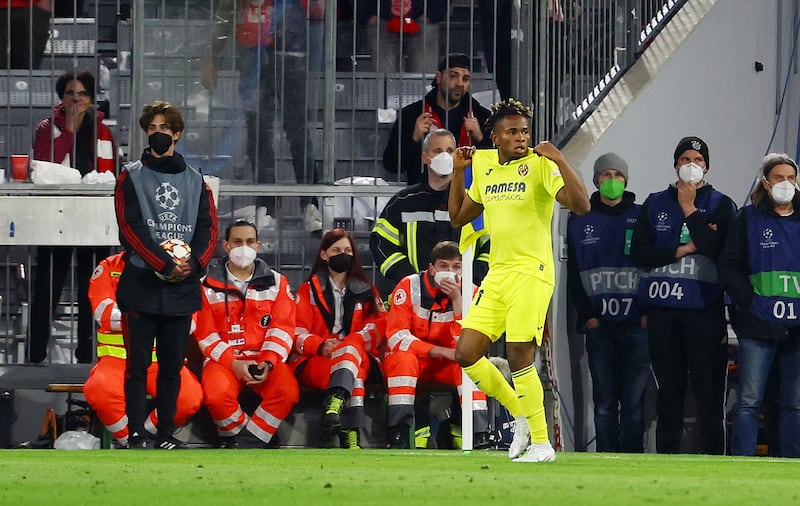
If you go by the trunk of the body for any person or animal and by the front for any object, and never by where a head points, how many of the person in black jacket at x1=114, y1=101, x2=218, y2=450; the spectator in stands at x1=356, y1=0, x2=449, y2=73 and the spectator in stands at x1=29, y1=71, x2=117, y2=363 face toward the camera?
3

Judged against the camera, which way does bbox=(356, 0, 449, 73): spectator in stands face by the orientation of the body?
toward the camera

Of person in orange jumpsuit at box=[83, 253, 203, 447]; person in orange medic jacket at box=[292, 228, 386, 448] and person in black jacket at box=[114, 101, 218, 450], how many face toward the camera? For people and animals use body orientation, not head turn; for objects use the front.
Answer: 3

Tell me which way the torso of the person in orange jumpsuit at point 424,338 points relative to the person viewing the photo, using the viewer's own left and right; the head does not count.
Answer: facing the viewer

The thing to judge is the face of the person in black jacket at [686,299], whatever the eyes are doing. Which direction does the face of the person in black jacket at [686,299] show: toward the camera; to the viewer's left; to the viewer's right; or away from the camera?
toward the camera

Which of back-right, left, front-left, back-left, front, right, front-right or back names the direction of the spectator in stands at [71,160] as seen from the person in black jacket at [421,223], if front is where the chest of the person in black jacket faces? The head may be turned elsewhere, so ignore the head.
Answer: back-right

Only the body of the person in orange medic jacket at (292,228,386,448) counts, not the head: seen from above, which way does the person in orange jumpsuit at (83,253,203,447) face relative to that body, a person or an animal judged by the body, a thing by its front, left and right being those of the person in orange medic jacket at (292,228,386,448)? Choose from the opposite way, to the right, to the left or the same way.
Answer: the same way

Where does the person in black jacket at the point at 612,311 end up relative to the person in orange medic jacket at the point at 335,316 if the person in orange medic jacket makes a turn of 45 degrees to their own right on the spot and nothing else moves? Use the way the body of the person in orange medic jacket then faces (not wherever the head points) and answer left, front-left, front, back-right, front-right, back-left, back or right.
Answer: back-left

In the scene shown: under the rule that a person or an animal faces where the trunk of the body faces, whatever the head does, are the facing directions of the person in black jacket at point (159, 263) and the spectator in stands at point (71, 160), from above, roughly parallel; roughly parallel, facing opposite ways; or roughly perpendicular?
roughly parallel

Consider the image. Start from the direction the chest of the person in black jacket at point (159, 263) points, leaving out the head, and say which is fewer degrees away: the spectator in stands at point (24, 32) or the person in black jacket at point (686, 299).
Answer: the person in black jacket

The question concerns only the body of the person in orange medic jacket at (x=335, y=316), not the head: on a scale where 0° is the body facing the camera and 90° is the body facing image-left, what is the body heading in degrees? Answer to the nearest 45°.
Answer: approximately 0°

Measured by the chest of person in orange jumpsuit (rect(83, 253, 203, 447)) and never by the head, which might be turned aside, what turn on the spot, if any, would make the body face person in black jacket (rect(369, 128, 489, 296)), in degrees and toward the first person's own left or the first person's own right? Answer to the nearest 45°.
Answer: approximately 90° to the first person's own left

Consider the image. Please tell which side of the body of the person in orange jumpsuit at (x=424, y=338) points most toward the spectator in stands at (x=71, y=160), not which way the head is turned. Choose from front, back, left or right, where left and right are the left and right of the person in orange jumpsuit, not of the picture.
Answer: right

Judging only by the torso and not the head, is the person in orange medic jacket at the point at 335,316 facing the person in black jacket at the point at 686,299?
no

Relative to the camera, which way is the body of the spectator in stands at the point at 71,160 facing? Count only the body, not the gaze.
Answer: toward the camera

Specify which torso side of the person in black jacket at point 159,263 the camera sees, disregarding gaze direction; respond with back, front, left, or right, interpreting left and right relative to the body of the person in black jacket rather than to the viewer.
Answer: front

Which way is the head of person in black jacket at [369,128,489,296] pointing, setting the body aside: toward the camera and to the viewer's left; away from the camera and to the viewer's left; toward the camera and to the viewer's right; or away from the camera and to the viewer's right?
toward the camera and to the viewer's right

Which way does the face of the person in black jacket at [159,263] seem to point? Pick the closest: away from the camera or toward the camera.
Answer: toward the camera
